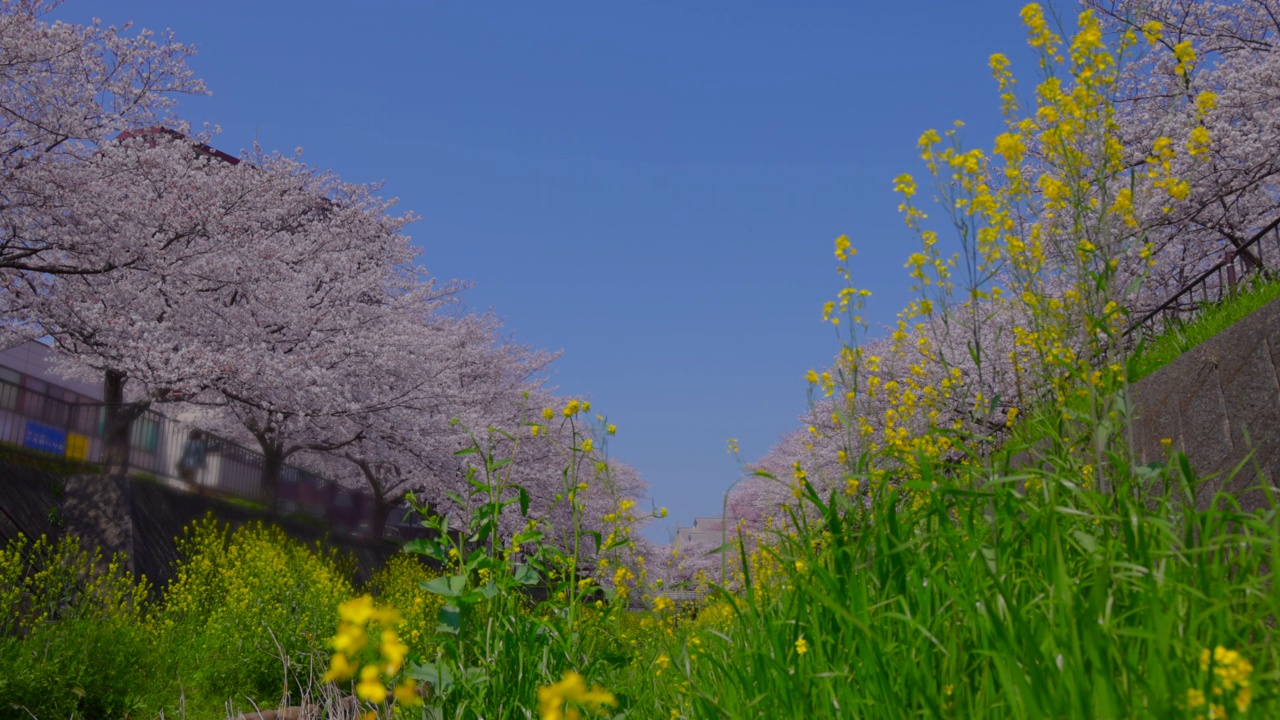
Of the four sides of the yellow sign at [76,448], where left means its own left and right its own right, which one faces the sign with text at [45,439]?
right

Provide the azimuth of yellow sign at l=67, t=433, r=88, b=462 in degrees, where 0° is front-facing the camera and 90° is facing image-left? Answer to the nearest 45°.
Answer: approximately 315°

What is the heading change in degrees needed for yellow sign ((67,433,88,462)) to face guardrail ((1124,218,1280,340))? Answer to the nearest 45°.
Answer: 0° — it already faces it

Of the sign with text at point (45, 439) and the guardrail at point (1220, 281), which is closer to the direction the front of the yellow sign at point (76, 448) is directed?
the guardrail
